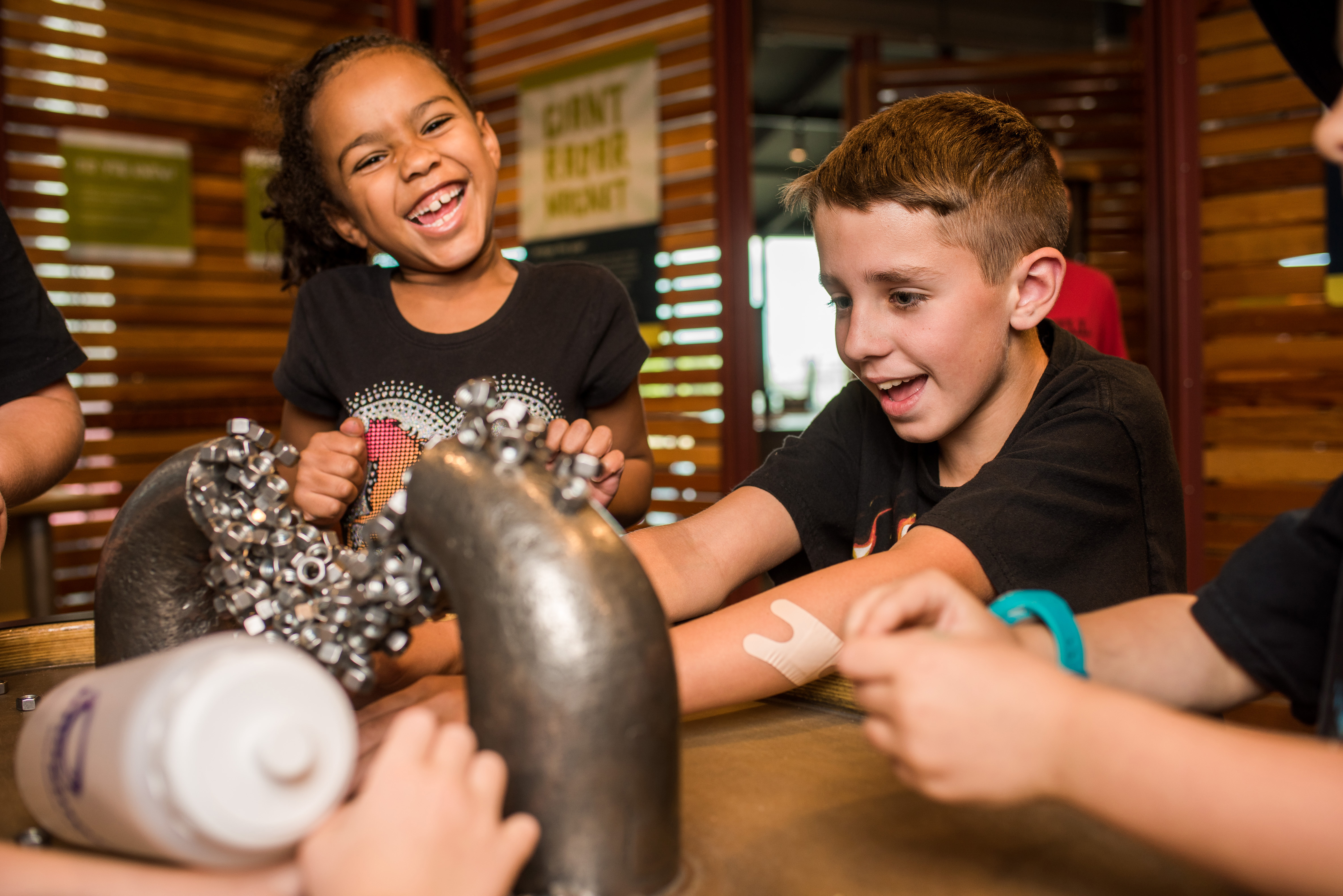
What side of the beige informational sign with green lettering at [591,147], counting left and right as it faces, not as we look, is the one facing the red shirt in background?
left

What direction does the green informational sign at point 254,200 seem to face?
toward the camera

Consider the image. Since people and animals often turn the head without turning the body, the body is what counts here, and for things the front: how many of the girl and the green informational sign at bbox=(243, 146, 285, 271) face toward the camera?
2

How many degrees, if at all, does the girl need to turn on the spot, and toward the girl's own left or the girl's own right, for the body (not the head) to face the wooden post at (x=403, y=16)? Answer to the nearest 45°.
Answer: approximately 180°

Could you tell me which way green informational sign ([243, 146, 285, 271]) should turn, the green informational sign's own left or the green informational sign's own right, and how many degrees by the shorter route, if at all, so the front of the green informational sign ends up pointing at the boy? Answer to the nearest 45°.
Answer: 0° — it already faces them

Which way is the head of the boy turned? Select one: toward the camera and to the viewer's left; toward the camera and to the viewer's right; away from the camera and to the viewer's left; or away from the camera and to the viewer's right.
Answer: toward the camera and to the viewer's left

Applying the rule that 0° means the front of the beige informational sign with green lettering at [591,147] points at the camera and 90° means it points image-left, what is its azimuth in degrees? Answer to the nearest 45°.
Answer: approximately 45°

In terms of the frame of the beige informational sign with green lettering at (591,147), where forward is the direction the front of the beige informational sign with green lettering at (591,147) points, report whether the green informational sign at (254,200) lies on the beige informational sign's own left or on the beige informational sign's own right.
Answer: on the beige informational sign's own right

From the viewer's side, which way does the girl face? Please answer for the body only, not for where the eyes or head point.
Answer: toward the camera

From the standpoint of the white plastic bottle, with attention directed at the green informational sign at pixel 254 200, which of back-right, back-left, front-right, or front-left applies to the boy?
front-right

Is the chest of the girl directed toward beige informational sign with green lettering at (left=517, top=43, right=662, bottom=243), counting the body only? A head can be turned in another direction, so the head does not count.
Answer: no

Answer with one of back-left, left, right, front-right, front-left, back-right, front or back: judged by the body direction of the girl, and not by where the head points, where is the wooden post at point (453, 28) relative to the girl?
back

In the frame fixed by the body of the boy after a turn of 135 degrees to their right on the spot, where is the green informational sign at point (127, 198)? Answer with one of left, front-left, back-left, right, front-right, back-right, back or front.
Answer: front-left

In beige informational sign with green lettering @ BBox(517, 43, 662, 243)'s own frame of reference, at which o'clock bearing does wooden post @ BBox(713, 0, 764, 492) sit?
The wooden post is roughly at 9 o'clock from the beige informational sign with green lettering.

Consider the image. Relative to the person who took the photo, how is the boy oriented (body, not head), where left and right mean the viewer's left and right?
facing the viewer and to the left of the viewer
